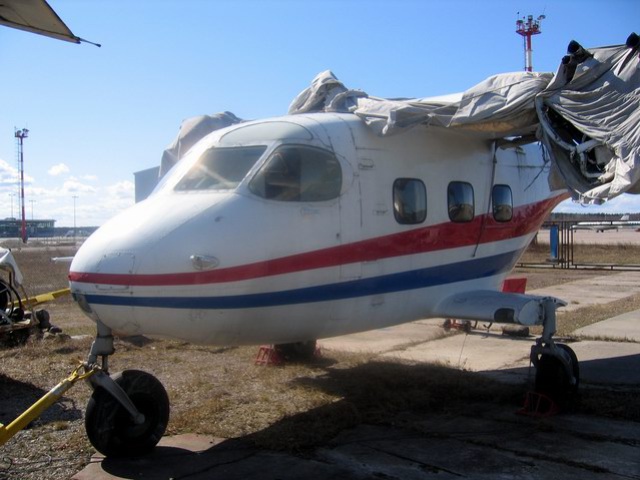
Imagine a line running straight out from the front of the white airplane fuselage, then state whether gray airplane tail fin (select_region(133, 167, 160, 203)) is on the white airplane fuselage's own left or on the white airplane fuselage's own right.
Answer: on the white airplane fuselage's own right

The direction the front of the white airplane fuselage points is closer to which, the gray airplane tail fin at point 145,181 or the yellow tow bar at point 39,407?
the yellow tow bar

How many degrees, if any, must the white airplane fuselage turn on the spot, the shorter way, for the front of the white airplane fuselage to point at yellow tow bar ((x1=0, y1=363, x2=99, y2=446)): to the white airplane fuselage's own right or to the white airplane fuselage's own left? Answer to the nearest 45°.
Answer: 0° — it already faces it

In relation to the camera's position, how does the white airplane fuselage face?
facing the viewer and to the left of the viewer
